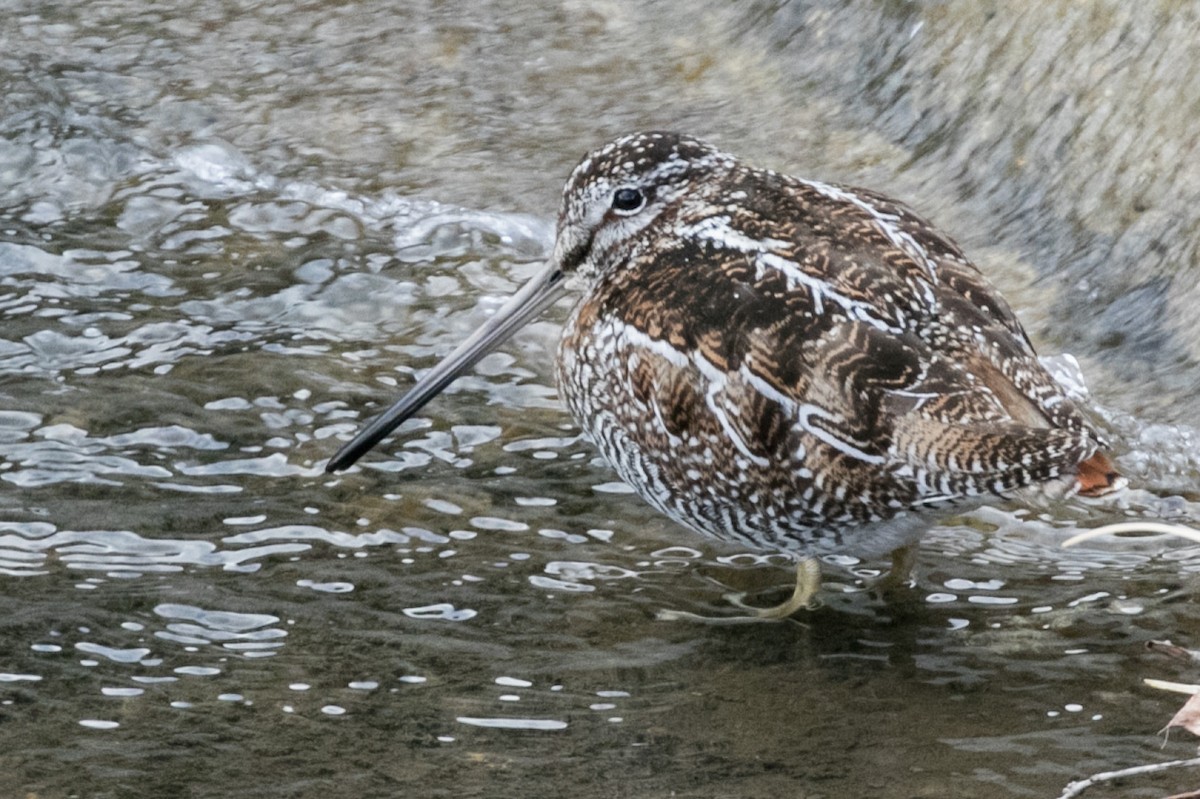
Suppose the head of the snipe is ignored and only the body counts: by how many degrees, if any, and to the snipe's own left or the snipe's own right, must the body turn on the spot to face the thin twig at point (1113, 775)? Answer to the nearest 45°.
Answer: approximately 135° to the snipe's own left

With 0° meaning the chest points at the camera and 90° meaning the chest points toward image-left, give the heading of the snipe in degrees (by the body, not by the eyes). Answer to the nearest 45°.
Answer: approximately 90°
